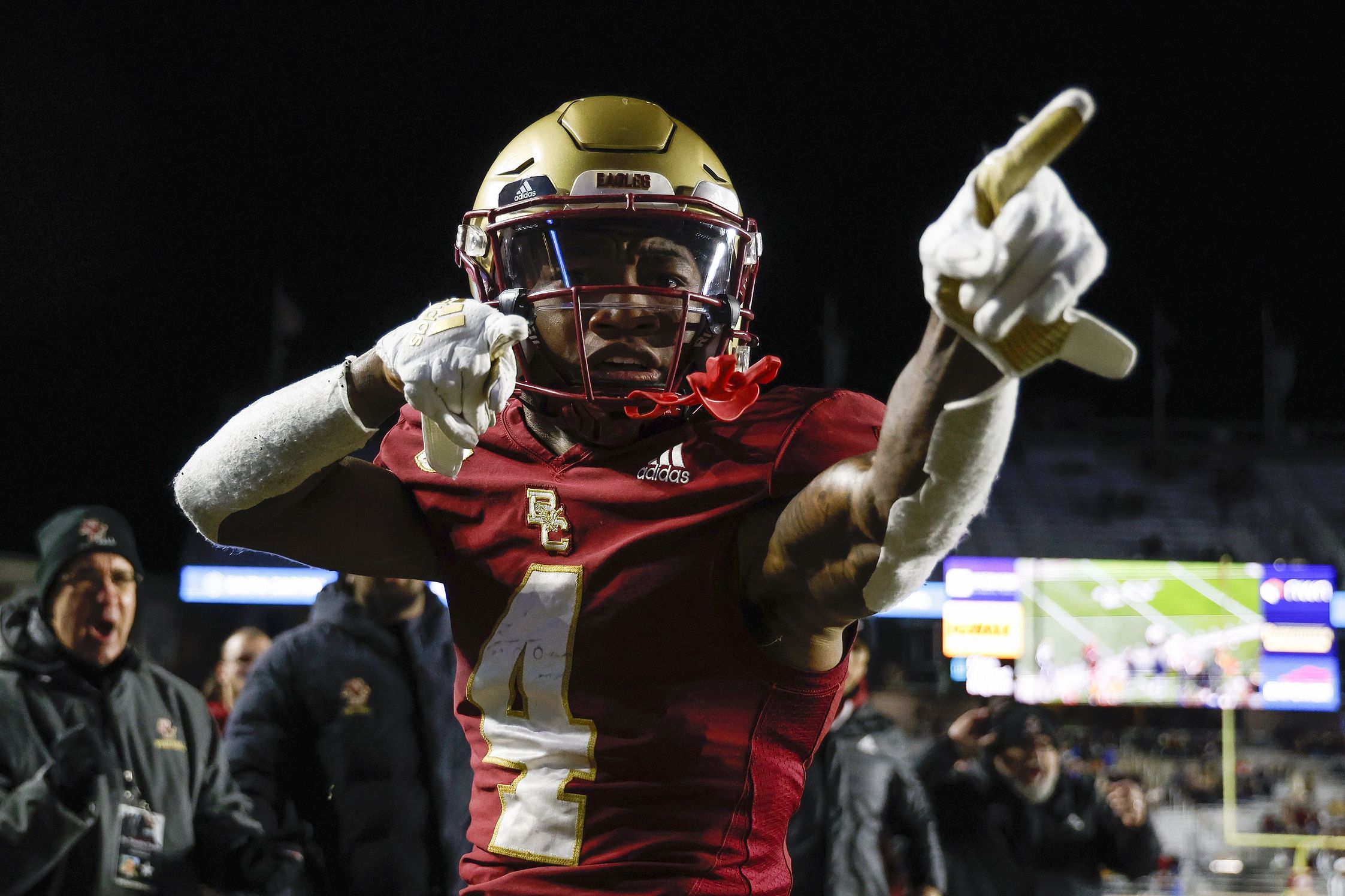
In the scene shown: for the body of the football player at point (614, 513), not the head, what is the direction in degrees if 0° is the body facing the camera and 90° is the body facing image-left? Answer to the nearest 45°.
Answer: approximately 45°

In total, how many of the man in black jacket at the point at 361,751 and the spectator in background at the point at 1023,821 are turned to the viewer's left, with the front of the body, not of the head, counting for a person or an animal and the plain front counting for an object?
0

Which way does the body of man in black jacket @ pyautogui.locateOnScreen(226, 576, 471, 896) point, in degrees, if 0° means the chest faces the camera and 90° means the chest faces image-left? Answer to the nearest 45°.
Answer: approximately 315°

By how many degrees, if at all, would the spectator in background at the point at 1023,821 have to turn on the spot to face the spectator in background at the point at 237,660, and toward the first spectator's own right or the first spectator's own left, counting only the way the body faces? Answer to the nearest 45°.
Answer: approximately 90° to the first spectator's own right

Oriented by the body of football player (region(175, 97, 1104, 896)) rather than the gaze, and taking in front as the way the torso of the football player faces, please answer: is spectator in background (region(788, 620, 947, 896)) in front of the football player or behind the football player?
behind

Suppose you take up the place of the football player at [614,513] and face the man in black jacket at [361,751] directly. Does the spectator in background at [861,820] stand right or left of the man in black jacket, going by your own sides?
right

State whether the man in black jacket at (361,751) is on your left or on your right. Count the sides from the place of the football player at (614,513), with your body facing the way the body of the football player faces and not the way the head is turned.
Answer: on your right

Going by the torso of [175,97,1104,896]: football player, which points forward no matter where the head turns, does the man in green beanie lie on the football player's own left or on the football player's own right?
on the football player's own right

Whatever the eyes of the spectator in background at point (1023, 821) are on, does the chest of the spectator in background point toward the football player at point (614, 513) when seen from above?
yes

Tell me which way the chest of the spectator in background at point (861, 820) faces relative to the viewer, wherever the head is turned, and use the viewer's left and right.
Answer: facing the viewer and to the left of the viewer

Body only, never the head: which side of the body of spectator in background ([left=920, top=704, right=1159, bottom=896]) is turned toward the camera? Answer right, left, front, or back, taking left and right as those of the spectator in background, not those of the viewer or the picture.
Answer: front

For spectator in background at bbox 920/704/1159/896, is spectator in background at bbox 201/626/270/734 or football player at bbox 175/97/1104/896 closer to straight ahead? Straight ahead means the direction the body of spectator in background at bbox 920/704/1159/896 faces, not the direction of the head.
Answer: the football player
